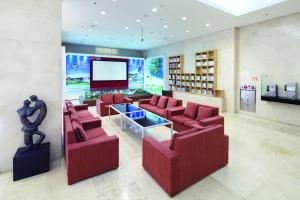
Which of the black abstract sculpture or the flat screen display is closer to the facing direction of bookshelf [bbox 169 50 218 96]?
the black abstract sculpture

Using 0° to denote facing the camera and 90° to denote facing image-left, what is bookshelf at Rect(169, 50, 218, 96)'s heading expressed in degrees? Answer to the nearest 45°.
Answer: approximately 45°

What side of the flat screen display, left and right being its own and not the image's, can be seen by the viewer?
front

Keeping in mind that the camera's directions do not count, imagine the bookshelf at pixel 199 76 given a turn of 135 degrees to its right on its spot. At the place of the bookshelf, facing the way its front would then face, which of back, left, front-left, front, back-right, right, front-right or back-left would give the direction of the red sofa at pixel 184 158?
back

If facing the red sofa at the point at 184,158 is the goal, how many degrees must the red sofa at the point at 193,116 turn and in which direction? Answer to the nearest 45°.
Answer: approximately 45° to its left

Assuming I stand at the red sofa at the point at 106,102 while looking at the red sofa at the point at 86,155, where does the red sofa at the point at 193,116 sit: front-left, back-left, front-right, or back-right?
front-left

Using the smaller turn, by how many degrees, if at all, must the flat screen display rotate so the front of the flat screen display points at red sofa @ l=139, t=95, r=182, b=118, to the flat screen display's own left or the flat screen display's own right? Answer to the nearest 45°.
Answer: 0° — it already faces it

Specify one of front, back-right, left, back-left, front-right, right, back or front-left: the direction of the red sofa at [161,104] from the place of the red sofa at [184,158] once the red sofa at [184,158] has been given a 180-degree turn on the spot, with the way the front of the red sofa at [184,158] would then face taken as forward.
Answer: back-left

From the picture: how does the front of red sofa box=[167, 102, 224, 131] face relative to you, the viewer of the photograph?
facing the viewer and to the left of the viewer

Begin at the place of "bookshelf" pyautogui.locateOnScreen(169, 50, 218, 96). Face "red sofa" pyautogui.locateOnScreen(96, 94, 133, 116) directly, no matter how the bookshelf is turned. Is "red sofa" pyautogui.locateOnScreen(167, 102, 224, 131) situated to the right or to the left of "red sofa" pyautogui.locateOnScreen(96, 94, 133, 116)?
left

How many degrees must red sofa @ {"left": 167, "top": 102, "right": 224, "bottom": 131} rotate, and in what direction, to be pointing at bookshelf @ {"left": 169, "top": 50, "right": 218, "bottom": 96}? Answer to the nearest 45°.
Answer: approximately 135° to its right

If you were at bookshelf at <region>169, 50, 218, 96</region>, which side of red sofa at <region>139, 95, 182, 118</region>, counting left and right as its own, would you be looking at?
back

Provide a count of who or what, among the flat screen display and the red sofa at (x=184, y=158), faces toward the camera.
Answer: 1

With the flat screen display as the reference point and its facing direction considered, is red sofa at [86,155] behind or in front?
in front
